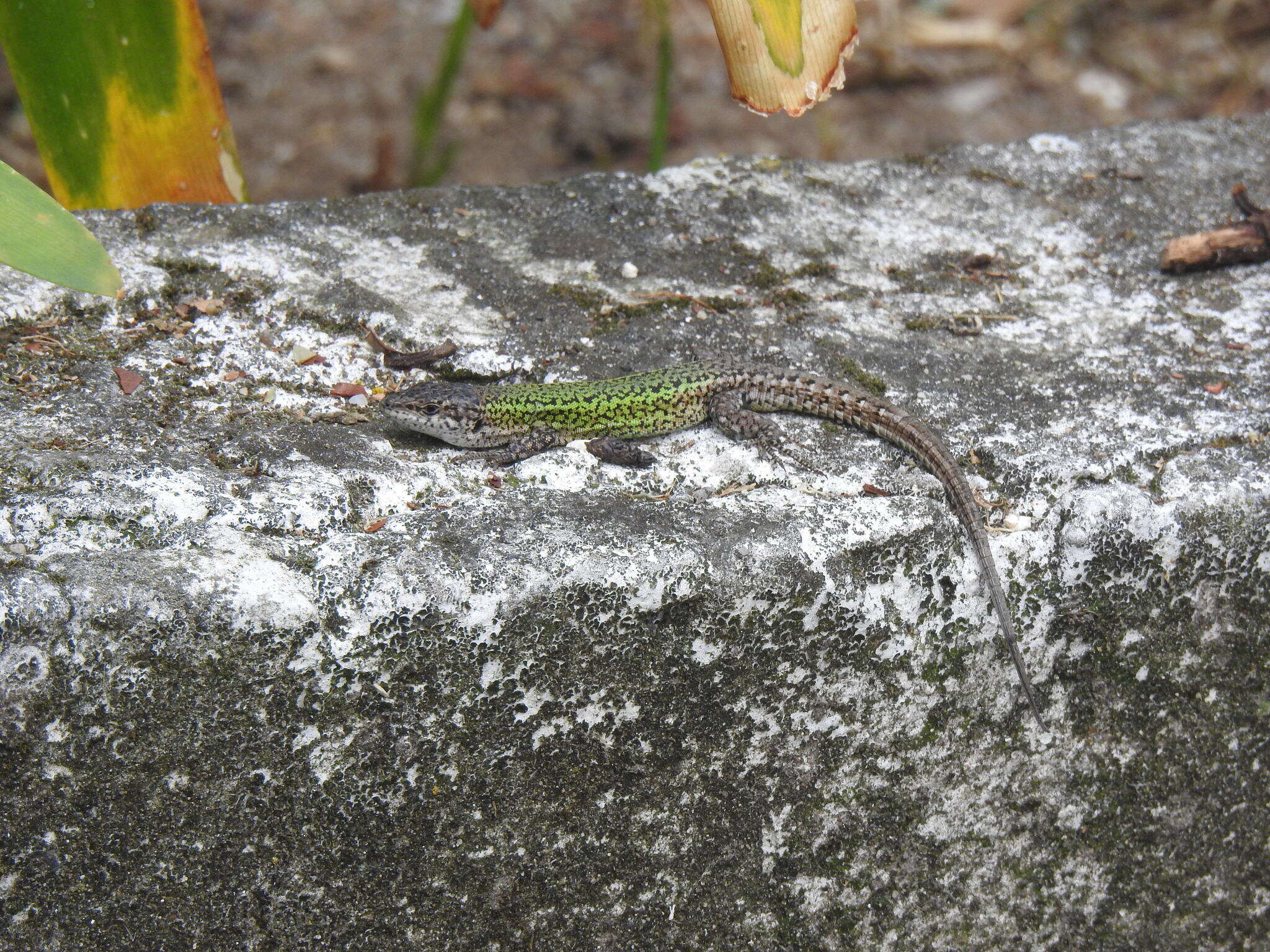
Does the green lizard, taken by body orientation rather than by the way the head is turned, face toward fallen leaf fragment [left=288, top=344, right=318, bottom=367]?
yes

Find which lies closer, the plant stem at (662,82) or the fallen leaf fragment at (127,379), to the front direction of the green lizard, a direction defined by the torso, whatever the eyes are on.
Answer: the fallen leaf fragment

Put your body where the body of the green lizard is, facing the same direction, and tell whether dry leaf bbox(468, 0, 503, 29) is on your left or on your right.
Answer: on your right

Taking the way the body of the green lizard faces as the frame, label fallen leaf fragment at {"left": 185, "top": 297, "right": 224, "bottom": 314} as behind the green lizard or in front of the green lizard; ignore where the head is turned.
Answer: in front

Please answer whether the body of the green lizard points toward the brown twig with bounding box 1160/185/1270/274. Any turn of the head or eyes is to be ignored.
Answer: no

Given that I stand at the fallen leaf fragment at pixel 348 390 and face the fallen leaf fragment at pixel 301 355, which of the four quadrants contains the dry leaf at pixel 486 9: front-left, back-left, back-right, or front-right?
front-right

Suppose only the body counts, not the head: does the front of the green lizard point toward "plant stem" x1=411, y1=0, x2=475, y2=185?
no

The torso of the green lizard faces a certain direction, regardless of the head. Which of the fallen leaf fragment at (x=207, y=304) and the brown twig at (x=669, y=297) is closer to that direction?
the fallen leaf fragment

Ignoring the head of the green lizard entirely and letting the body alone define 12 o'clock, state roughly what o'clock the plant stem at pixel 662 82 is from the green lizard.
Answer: The plant stem is roughly at 3 o'clock from the green lizard.

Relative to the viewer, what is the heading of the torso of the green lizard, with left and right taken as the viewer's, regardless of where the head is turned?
facing to the left of the viewer

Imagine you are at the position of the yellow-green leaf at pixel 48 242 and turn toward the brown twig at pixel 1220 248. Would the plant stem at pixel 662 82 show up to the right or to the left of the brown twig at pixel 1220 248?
left

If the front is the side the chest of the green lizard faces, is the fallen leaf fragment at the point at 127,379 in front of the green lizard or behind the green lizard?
in front

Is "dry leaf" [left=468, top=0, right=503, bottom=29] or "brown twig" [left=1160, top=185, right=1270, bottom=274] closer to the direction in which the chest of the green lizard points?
the dry leaf
